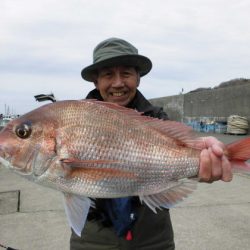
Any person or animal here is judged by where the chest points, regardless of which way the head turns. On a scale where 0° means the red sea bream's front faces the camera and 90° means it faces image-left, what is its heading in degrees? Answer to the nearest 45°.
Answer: approximately 90°

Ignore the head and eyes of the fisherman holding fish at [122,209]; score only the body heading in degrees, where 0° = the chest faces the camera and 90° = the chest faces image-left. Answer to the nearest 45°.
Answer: approximately 0°

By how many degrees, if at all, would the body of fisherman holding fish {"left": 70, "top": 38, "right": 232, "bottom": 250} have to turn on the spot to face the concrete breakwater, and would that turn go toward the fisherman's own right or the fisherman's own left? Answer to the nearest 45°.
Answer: approximately 180°

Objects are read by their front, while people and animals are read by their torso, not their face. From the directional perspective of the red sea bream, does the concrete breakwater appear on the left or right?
on its right
